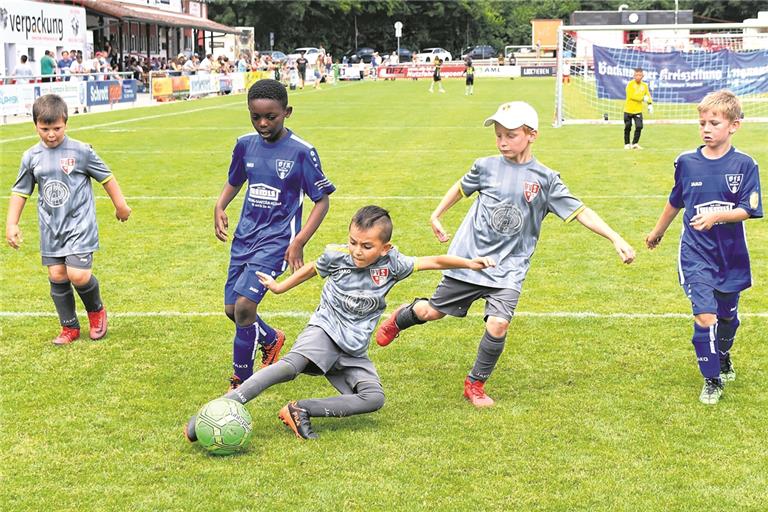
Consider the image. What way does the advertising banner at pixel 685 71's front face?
toward the camera

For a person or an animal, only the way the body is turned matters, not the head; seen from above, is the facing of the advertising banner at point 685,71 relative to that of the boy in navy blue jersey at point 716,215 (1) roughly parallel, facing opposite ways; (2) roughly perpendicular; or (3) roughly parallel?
roughly parallel

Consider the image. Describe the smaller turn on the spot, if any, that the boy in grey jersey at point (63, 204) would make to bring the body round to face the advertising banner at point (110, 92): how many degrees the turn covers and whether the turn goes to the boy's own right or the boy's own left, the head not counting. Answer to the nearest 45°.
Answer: approximately 180°

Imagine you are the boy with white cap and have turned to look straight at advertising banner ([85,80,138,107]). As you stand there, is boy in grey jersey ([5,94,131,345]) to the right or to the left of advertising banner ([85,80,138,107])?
left

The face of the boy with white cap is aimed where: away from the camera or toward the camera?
toward the camera

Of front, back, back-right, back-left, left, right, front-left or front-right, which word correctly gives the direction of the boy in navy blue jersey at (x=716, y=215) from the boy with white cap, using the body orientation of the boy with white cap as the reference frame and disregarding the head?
left

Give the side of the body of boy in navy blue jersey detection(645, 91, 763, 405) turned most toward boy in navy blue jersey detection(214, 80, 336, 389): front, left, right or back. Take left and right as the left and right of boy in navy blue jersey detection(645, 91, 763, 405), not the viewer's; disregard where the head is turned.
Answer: right

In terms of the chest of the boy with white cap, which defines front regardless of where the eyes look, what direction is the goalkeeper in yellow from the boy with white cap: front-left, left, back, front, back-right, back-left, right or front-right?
back

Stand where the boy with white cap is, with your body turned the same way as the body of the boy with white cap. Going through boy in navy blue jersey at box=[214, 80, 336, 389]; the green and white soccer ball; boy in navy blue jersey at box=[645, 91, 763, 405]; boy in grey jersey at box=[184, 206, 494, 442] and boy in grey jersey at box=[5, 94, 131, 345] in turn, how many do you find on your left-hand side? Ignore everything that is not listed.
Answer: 1

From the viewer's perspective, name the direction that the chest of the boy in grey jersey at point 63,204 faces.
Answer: toward the camera

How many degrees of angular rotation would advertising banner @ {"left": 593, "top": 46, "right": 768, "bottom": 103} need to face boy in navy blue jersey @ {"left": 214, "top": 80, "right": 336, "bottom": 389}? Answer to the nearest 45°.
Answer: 0° — it already faces them

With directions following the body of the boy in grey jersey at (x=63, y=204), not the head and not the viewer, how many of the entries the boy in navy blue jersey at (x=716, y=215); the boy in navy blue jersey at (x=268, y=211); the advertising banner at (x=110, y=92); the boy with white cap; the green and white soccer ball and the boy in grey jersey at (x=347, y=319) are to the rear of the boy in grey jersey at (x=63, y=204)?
1

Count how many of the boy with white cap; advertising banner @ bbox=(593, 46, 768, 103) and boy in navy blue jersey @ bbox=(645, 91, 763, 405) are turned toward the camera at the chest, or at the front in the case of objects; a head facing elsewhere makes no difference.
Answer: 3
